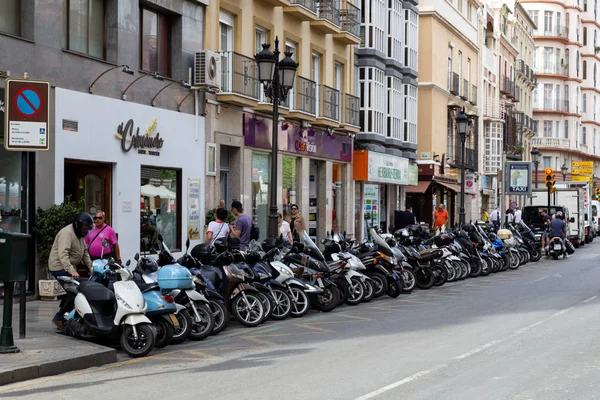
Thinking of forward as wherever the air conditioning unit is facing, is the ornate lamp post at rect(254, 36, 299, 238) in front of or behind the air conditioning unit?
in front

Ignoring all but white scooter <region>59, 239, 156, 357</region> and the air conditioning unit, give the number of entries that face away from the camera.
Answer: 0

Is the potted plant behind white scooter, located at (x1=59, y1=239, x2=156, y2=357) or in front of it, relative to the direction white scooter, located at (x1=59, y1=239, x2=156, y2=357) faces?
behind

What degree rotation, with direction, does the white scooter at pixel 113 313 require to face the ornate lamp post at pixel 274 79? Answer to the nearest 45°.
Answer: approximately 90° to its left

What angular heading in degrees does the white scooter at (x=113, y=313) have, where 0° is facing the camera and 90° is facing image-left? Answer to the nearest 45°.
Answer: approximately 315°

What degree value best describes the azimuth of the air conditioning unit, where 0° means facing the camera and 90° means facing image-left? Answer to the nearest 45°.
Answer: approximately 315°

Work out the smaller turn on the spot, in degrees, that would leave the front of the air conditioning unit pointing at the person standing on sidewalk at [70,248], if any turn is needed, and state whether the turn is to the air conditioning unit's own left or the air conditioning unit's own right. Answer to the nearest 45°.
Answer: approximately 45° to the air conditioning unit's own right

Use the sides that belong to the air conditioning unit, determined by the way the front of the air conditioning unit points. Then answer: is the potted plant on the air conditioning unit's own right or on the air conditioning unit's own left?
on the air conditioning unit's own right

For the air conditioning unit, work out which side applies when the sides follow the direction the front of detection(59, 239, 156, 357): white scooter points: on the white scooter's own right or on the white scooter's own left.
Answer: on the white scooter's own left

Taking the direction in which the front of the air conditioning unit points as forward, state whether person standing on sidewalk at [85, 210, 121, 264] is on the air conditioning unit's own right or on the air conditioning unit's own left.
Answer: on the air conditioning unit's own right
